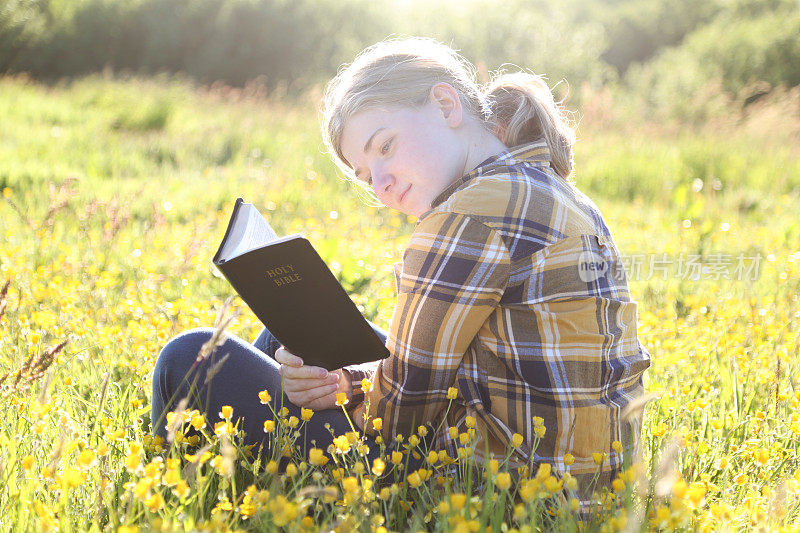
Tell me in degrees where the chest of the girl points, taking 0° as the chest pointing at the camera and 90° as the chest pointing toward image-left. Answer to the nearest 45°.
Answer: approximately 135°
